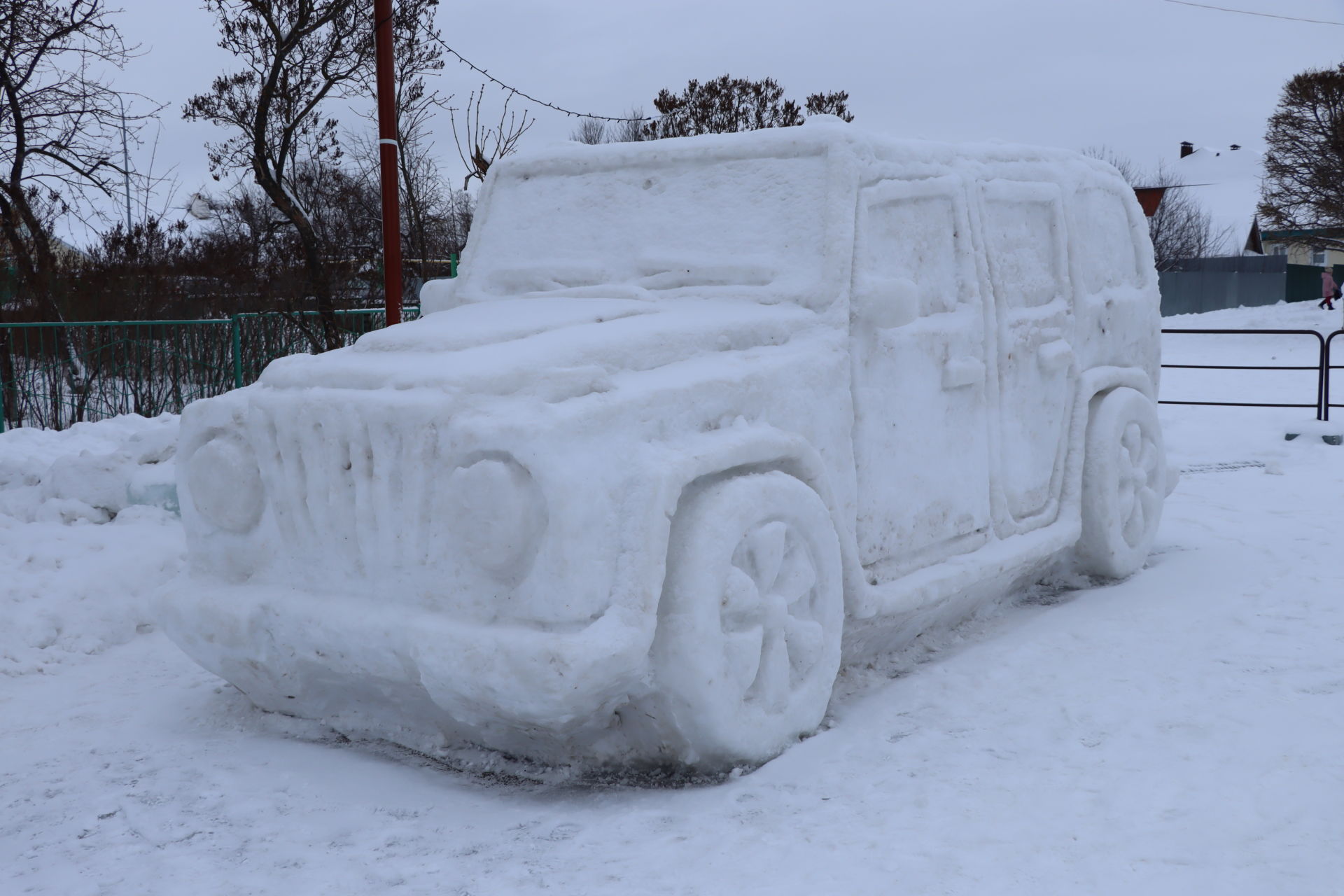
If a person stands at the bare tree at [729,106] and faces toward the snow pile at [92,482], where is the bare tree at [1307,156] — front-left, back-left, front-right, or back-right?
back-left

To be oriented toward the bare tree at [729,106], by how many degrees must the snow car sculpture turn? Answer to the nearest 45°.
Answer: approximately 135° to its right

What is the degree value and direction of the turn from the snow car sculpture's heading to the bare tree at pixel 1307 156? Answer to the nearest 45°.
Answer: approximately 180°

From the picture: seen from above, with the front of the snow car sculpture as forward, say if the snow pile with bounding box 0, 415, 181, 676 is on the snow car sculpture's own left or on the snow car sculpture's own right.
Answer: on the snow car sculpture's own right

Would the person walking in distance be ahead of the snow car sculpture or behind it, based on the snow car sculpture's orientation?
behind

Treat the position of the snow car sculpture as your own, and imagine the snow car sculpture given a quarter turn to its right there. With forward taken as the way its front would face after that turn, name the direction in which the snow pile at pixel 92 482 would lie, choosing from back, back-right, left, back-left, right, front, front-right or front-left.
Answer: front

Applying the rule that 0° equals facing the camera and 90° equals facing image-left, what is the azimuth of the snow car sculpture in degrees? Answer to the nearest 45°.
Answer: approximately 45°

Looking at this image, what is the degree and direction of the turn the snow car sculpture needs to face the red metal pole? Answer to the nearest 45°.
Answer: approximately 135° to its right
